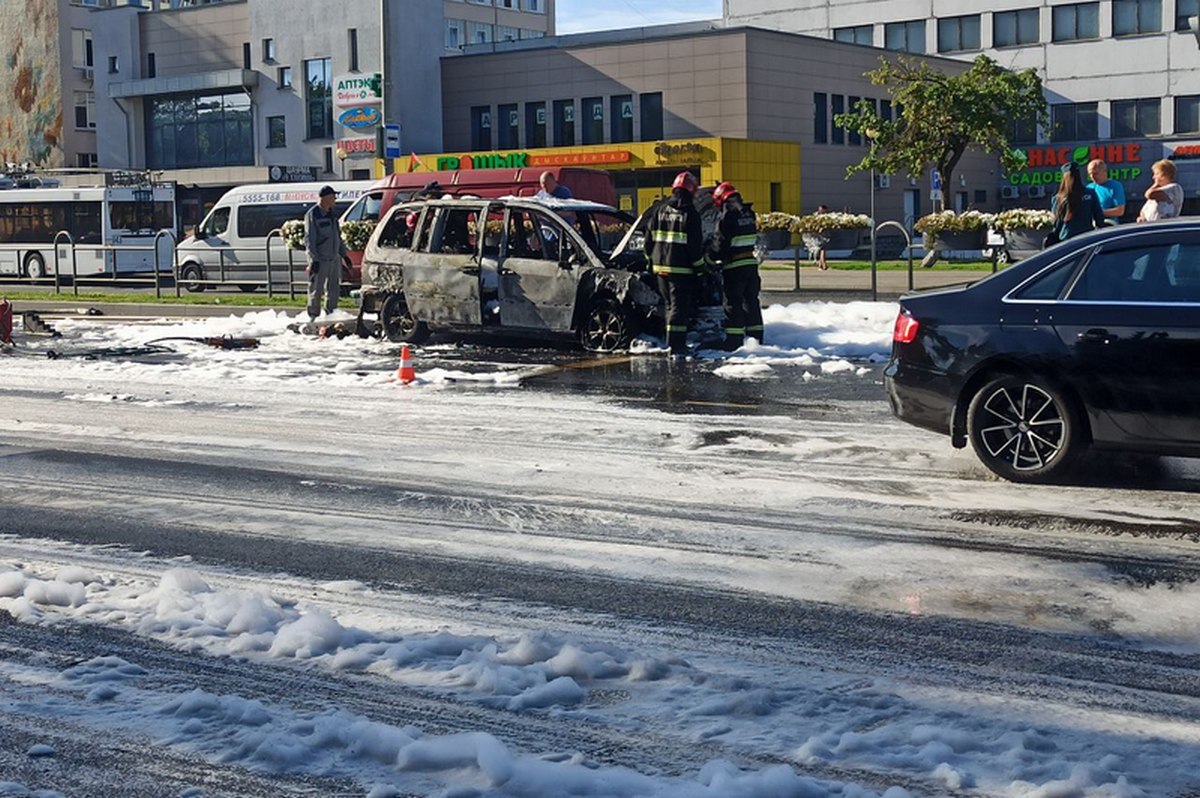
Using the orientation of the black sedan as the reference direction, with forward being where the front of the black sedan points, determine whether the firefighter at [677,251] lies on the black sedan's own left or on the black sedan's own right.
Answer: on the black sedan's own left

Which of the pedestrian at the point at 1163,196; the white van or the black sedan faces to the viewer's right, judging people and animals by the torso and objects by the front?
the black sedan

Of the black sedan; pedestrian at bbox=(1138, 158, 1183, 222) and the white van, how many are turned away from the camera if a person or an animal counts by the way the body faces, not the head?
0

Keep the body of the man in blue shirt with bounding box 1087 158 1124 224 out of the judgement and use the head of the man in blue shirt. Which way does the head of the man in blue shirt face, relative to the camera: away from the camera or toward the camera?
toward the camera

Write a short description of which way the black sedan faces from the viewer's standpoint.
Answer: facing to the right of the viewer

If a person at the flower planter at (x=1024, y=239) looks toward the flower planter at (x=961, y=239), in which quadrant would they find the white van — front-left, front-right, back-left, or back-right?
front-left

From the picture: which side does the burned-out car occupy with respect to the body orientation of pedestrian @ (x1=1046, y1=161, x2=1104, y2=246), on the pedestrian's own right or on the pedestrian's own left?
on the pedestrian's own left

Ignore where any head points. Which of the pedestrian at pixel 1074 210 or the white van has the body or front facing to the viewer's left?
the white van

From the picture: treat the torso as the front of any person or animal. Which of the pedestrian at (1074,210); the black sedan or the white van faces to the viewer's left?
the white van

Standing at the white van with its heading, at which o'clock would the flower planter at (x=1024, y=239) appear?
The flower planter is roughly at 7 o'clock from the white van.

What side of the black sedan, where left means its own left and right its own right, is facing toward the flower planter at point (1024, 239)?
left

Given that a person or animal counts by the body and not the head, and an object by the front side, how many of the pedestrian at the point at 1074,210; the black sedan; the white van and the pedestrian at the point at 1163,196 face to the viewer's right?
1

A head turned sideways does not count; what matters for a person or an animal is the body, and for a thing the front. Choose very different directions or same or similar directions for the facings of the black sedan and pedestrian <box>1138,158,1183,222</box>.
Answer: very different directions

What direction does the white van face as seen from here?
to the viewer's left
